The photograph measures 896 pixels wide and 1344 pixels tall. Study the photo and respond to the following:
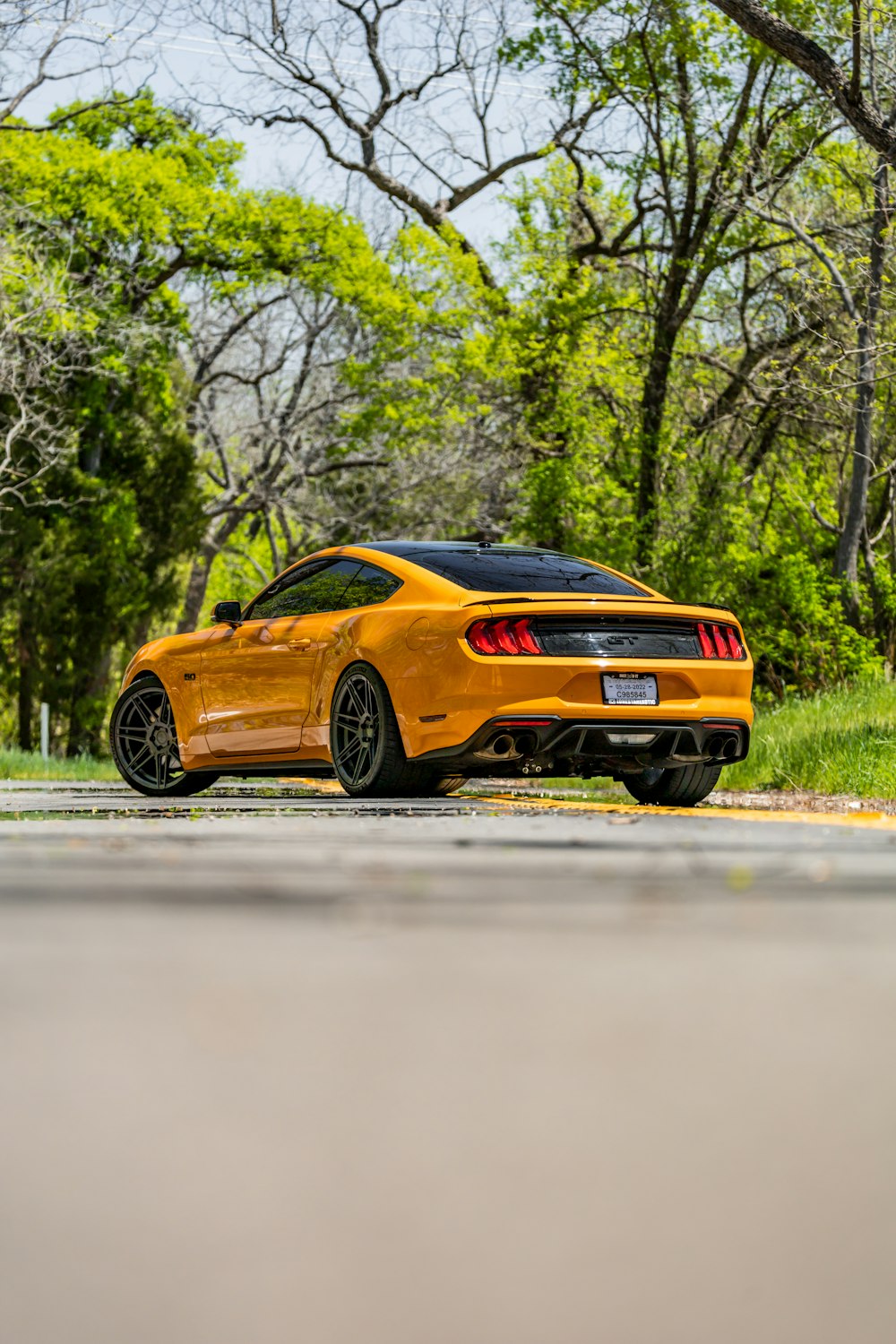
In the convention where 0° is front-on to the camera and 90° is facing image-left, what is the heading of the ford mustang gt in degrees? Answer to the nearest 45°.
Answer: approximately 135°
